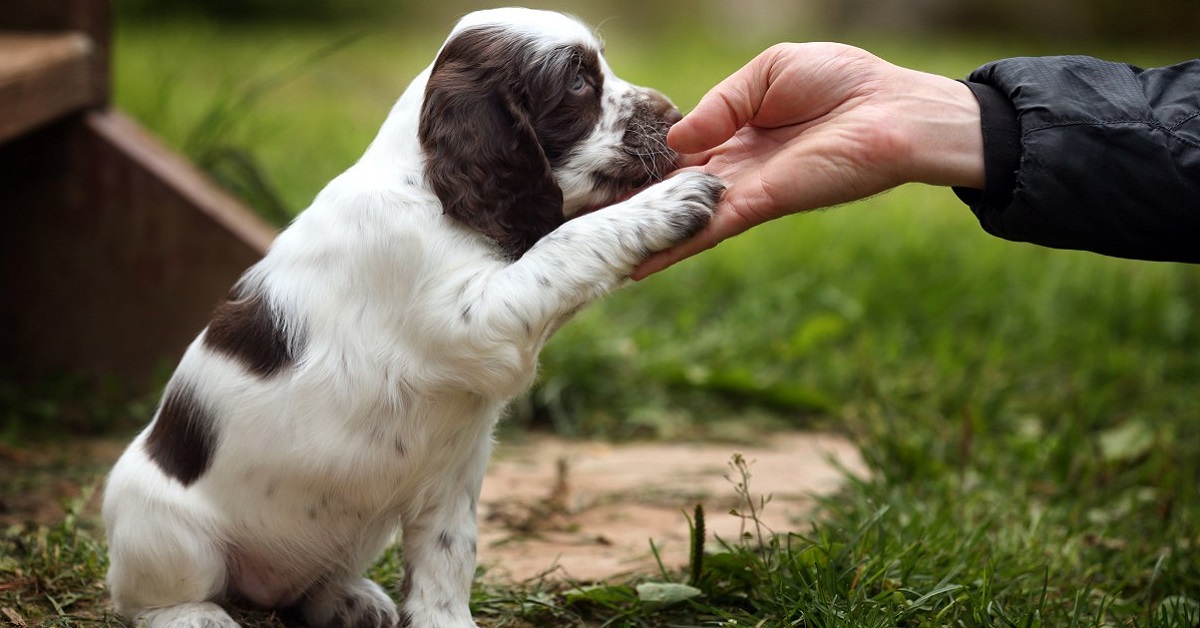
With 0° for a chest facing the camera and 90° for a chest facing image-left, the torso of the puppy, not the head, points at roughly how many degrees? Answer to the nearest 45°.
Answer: approximately 270°

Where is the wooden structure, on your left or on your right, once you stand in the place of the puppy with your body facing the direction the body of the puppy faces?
on your left
